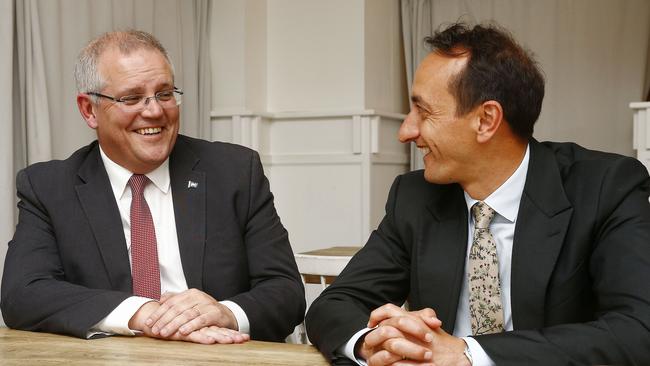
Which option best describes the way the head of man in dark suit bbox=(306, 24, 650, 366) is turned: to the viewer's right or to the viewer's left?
to the viewer's left

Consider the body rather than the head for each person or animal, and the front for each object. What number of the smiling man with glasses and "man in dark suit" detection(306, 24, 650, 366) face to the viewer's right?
0

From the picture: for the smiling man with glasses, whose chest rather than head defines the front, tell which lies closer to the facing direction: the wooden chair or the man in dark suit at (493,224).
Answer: the man in dark suit

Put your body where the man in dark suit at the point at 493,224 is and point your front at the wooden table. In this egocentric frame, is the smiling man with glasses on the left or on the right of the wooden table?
right

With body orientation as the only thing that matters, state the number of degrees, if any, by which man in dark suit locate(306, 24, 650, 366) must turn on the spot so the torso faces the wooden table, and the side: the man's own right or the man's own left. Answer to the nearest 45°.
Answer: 0° — they already face it

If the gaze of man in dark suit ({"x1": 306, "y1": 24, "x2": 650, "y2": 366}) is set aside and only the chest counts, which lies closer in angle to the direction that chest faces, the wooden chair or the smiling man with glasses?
the smiling man with glasses

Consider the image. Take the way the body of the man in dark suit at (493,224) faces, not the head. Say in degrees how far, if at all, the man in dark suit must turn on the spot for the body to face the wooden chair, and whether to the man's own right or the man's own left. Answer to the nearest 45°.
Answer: approximately 90° to the man's own right

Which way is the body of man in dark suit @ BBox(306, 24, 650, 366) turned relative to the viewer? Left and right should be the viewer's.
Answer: facing the viewer and to the left of the viewer

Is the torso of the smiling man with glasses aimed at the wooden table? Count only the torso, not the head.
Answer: yes

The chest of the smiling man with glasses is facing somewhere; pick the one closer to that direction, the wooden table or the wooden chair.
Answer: the wooden table

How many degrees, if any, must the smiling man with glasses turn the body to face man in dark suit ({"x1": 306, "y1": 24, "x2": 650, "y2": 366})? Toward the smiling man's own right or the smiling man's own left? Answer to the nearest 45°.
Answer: approximately 45° to the smiling man's own left

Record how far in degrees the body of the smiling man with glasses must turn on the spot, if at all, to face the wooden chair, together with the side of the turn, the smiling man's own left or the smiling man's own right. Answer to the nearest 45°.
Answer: approximately 135° to the smiling man's own left

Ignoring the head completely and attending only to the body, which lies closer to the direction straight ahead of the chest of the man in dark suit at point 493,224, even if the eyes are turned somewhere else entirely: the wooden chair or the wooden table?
the wooden table

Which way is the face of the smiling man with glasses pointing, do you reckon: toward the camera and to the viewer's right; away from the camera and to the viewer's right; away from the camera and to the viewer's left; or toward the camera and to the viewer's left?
toward the camera and to the viewer's right
